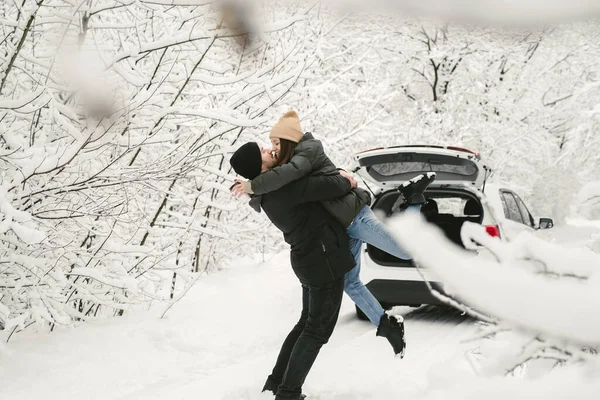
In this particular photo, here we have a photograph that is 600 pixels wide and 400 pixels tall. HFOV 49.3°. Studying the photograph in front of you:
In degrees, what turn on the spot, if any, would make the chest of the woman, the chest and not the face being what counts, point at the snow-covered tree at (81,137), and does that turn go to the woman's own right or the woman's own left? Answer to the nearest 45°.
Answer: approximately 45° to the woman's own right

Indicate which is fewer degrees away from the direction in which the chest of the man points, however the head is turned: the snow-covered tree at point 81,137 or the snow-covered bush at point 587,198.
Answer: the snow-covered bush

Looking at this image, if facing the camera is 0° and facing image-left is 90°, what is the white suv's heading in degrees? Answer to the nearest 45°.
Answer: approximately 225°

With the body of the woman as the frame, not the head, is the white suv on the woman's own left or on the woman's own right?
on the woman's own right

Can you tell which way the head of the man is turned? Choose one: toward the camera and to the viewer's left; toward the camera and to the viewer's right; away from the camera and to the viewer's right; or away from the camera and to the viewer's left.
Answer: away from the camera and to the viewer's right

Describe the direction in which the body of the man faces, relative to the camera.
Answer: to the viewer's right

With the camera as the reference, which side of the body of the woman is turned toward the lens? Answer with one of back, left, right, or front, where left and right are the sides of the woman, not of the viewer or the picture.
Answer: left
